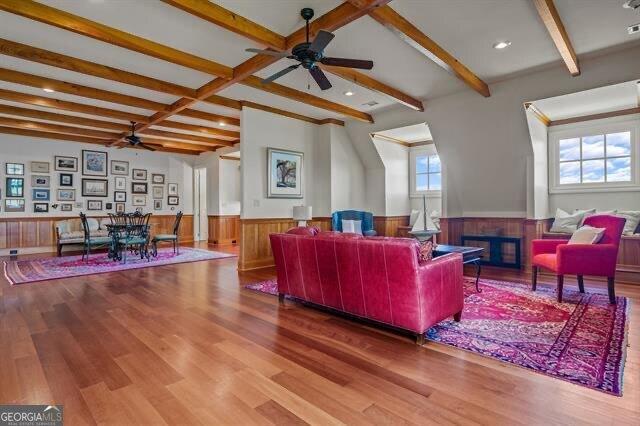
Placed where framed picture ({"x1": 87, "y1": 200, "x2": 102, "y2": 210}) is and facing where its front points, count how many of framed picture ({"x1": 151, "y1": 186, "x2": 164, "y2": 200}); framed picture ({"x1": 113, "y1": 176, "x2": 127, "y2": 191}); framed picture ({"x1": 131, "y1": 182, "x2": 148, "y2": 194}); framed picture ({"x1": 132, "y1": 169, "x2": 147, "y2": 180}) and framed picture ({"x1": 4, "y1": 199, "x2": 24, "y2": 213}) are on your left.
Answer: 4

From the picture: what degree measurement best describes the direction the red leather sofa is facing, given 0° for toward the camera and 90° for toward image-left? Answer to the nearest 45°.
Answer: approximately 225°

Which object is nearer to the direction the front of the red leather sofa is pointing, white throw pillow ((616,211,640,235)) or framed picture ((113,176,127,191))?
the white throw pillow

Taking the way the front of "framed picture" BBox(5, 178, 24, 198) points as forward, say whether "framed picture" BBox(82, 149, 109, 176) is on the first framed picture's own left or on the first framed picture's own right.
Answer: on the first framed picture's own left

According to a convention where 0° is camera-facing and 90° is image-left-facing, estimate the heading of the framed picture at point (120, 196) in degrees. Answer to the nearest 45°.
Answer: approximately 0°

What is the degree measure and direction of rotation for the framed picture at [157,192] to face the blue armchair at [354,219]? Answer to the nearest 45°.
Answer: approximately 45° to its left
